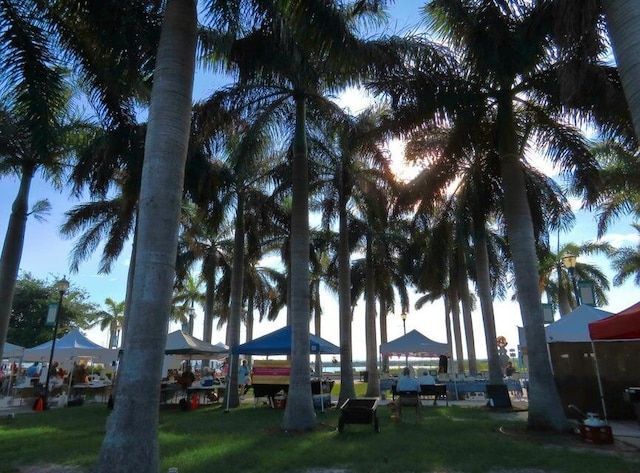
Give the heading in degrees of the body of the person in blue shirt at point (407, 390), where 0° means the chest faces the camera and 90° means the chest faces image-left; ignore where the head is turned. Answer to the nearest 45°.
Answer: approximately 180°

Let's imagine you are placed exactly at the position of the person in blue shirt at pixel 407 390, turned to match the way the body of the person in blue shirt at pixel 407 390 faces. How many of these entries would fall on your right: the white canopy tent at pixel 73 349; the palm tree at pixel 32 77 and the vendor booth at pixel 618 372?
1

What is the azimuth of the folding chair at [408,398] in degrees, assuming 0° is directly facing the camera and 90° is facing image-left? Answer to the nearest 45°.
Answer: approximately 180°

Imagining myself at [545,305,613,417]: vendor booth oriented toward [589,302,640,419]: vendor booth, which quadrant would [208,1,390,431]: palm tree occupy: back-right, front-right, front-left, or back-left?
back-right

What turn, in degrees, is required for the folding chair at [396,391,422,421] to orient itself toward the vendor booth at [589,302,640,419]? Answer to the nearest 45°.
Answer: approximately 90° to its right

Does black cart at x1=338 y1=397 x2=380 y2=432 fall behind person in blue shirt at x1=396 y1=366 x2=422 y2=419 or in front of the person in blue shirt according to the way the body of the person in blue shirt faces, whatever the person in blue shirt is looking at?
behind

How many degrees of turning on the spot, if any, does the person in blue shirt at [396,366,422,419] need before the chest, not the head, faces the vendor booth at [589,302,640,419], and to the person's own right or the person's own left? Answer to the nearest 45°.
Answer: approximately 90° to the person's own right

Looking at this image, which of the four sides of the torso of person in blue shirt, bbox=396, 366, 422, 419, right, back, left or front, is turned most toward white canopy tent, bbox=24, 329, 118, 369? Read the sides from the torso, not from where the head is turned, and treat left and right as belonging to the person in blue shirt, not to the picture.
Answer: left

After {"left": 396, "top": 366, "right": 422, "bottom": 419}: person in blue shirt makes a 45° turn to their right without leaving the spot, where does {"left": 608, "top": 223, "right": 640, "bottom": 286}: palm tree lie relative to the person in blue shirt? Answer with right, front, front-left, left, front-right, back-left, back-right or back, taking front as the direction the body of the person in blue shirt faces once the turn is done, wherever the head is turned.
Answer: front

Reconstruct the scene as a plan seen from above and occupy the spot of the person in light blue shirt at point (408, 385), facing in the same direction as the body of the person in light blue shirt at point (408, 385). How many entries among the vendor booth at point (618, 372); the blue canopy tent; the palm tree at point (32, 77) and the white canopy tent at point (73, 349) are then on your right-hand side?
1

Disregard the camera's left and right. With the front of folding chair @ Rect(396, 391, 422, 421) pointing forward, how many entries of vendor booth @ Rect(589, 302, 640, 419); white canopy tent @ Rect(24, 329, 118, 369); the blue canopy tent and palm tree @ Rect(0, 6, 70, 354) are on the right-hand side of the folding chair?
1

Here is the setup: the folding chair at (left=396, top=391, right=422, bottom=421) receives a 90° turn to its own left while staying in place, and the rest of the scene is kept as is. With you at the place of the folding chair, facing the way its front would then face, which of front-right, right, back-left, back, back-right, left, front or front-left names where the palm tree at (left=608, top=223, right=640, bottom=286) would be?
back-right

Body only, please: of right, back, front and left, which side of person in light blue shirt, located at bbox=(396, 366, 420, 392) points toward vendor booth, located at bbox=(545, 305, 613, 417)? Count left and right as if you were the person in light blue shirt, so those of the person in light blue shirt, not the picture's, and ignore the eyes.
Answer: right
